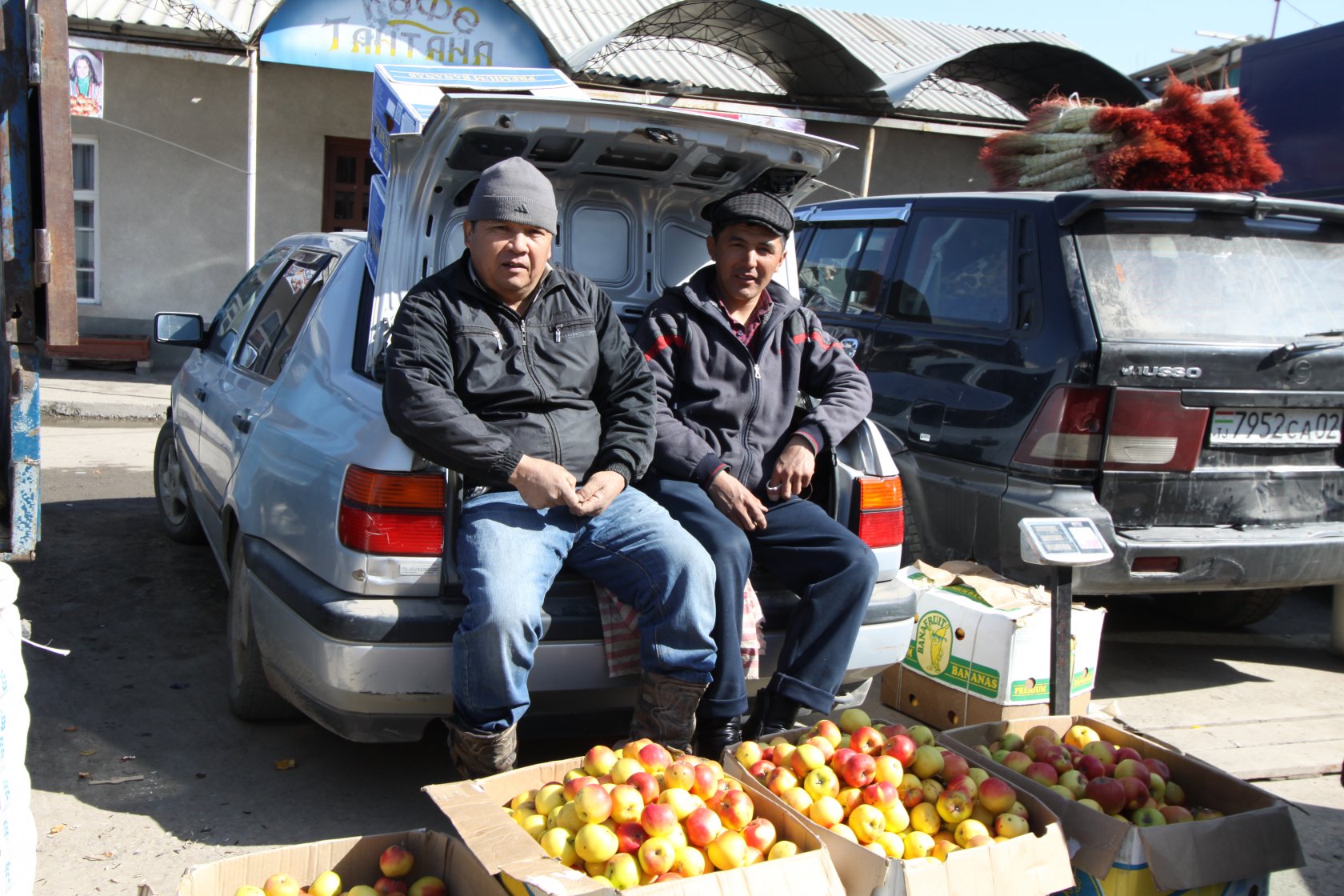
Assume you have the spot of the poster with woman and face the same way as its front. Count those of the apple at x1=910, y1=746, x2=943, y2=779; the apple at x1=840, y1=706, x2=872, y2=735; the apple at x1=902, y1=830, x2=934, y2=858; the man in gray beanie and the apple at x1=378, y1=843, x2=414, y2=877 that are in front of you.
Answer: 5

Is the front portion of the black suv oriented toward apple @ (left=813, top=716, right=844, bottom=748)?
no

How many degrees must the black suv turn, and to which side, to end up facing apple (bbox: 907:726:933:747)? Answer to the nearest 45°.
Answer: approximately 135° to its left

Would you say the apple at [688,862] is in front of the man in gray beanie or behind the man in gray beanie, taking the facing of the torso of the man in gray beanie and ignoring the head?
in front

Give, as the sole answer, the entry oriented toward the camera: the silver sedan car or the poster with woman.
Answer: the poster with woman

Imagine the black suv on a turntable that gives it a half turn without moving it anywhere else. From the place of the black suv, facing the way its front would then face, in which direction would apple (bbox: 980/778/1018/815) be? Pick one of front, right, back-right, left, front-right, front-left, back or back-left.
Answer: front-right

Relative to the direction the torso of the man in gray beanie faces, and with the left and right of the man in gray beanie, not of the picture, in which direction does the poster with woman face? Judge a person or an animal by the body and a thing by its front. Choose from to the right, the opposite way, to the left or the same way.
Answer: the same way

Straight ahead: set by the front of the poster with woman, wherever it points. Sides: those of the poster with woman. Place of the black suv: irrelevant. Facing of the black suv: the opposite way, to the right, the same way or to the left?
the opposite way

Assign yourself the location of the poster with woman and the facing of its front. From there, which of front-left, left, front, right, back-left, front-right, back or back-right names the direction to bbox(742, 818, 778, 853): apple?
front

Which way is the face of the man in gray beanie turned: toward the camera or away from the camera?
toward the camera

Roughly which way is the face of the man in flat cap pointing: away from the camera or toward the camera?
toward the camera

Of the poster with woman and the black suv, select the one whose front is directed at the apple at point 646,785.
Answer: the poster with woman

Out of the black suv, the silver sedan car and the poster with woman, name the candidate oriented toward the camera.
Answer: the poster with woman

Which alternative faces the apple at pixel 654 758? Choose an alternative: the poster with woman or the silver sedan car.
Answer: the poster with woman

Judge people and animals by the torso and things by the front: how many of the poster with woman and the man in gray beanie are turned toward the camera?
2

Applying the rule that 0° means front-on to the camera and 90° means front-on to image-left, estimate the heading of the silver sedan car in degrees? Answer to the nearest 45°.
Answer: approximately 135°

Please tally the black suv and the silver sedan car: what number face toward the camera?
0

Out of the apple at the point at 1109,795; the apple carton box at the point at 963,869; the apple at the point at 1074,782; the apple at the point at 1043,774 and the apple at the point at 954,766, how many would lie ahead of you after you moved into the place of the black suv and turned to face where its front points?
0

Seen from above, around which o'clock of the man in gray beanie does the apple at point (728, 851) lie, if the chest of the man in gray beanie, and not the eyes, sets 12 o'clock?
The apple is roughly at 11 o'clock from the man in gray beanie.

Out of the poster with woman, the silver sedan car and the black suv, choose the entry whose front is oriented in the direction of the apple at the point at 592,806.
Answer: the poster with woman

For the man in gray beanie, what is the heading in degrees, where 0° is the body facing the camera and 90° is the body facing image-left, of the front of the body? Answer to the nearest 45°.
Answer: approximately 0°

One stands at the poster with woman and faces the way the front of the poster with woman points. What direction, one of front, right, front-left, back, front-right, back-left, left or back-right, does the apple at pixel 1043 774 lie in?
front

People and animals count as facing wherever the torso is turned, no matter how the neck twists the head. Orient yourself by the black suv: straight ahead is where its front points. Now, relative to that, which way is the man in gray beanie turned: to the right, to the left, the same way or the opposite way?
the opposite way

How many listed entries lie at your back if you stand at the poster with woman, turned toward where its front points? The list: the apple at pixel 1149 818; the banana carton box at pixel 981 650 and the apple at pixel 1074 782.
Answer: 0

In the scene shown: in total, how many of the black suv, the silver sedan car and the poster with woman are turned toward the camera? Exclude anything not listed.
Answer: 1

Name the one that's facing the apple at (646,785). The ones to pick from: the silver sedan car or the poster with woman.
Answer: the poster with woman
